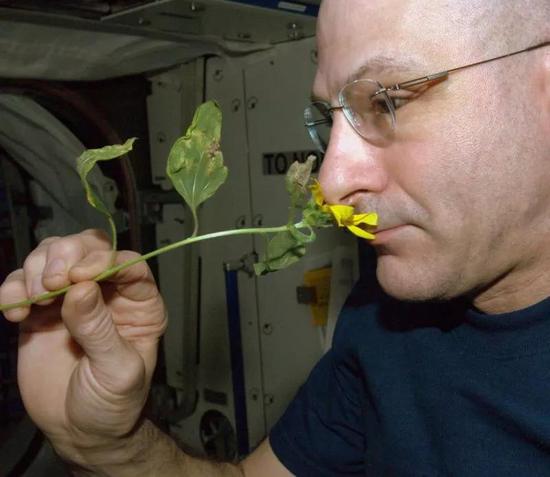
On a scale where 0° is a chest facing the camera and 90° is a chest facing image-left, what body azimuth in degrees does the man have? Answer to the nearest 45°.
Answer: approximately 45°

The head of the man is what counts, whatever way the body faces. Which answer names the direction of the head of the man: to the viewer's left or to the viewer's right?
to the viewer's left
